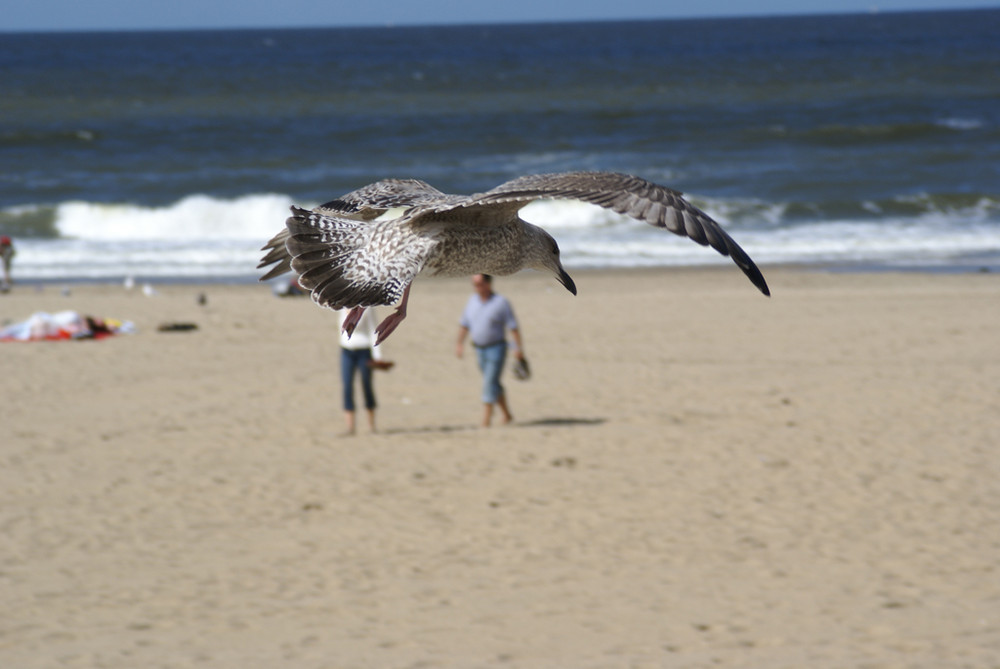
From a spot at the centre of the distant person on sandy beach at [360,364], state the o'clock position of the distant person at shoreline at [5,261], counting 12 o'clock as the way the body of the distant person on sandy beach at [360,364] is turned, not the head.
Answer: the distant person at shoreline at [5,261] is roughly at 5 o'clock from the distant person on sandy beach at [360,364].

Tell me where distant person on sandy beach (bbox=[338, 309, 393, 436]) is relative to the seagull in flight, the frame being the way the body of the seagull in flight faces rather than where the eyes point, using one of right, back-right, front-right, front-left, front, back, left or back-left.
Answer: front-left

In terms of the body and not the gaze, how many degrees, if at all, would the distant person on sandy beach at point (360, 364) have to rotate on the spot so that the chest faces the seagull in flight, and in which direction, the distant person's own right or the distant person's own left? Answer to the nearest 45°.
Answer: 0° — they already face it

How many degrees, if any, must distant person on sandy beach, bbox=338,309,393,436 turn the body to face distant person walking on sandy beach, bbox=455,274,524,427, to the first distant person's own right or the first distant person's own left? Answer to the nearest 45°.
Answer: approximately 90° to the first distant person's own left

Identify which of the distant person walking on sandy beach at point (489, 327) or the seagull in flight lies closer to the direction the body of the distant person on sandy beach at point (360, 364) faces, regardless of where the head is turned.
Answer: the seagull in flight

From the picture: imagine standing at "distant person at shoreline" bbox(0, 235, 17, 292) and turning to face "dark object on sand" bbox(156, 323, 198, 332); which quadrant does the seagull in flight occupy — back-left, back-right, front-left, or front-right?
front-right

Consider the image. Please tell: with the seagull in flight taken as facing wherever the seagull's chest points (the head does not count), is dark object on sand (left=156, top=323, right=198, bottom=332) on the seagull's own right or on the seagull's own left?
on the seagull's own left

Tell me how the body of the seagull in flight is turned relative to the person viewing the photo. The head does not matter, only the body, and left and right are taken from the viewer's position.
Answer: facing away from the viewer and to the right of the viewer

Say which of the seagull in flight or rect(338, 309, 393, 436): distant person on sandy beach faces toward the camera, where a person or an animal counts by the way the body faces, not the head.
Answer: the distant person on sandy beach

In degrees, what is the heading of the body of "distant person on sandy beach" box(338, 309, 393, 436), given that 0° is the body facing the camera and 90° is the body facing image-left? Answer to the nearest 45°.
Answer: approximately 0°
